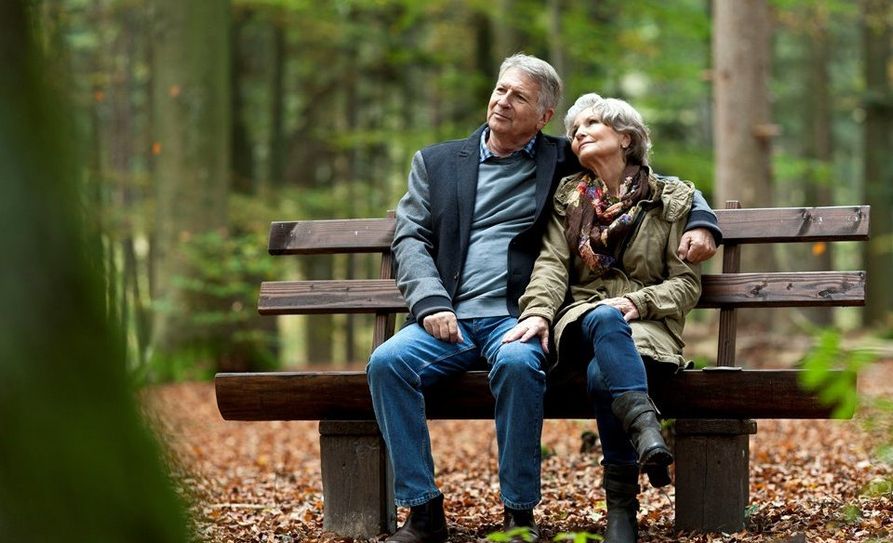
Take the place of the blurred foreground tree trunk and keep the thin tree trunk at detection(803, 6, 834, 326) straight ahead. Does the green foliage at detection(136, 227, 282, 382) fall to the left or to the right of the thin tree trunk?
left

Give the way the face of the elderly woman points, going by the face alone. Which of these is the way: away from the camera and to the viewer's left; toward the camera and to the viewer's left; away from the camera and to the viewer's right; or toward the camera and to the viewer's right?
toward the camera and to the viewer's left

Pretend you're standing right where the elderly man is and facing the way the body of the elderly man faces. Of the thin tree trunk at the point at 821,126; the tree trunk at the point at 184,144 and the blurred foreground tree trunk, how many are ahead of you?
1

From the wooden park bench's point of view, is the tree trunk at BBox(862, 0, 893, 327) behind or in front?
behind

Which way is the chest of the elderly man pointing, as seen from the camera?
toward the camera

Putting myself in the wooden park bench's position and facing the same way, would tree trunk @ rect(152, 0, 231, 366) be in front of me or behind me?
behind

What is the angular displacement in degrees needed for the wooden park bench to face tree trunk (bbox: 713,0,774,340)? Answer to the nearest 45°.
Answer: approximately 180°

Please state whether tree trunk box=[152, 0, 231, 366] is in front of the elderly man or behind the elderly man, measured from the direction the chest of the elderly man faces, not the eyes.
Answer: behind

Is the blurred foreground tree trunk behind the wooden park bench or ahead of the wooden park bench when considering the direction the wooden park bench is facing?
ahead

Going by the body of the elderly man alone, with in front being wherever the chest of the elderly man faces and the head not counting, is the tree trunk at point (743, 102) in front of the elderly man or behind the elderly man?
behind

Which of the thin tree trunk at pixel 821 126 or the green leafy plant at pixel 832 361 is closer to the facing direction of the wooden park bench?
the green leafy plant

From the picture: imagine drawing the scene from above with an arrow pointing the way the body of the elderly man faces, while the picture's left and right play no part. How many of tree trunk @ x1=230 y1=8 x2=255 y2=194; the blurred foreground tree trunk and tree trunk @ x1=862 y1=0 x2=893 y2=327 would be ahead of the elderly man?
1

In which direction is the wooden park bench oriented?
toward the camera

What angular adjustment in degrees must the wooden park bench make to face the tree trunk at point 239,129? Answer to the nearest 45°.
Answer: approximately 180°

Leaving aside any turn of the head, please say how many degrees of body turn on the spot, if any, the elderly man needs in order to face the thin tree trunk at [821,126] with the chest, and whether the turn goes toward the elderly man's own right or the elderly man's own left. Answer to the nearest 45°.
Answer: approximately 180°

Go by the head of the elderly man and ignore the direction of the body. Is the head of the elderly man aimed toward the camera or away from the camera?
toward the camera
